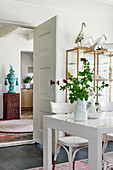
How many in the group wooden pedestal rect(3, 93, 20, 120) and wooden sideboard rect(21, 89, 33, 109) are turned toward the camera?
2

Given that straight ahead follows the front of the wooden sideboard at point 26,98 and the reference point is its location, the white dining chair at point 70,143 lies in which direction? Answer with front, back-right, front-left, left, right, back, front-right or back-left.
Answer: front

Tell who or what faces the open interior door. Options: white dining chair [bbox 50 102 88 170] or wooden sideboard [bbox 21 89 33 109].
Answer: the wooden sideboard

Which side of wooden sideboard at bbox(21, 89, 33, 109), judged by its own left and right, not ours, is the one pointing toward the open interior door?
front

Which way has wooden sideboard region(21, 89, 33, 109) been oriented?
toward the camera

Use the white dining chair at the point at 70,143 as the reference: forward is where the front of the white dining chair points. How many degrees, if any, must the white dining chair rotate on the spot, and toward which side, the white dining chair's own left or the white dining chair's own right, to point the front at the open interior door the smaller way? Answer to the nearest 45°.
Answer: approximately 135° to the white dining chair's own left

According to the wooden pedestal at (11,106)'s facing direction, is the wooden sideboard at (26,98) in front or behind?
behind

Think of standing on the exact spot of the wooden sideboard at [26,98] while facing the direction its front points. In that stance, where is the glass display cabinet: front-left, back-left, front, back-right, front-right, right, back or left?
front

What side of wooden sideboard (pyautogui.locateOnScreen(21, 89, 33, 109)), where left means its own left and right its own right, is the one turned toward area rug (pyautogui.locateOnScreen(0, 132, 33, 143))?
front
